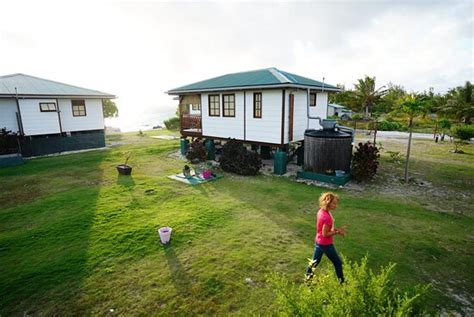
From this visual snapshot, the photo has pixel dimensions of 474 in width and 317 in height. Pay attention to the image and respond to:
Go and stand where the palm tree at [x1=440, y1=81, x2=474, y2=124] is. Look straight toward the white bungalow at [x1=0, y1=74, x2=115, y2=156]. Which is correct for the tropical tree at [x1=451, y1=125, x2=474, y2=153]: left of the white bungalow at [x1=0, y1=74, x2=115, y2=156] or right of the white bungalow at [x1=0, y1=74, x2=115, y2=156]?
left

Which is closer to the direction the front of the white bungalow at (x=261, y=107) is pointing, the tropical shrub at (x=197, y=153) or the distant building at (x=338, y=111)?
the tropical shrub

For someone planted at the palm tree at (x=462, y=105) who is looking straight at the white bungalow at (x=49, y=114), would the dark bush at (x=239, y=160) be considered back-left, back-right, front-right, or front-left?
front-left

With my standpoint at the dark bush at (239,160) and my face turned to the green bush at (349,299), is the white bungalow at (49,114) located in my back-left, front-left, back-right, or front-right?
back-right

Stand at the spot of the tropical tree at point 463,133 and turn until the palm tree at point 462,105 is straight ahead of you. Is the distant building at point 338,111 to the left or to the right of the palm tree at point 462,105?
left
